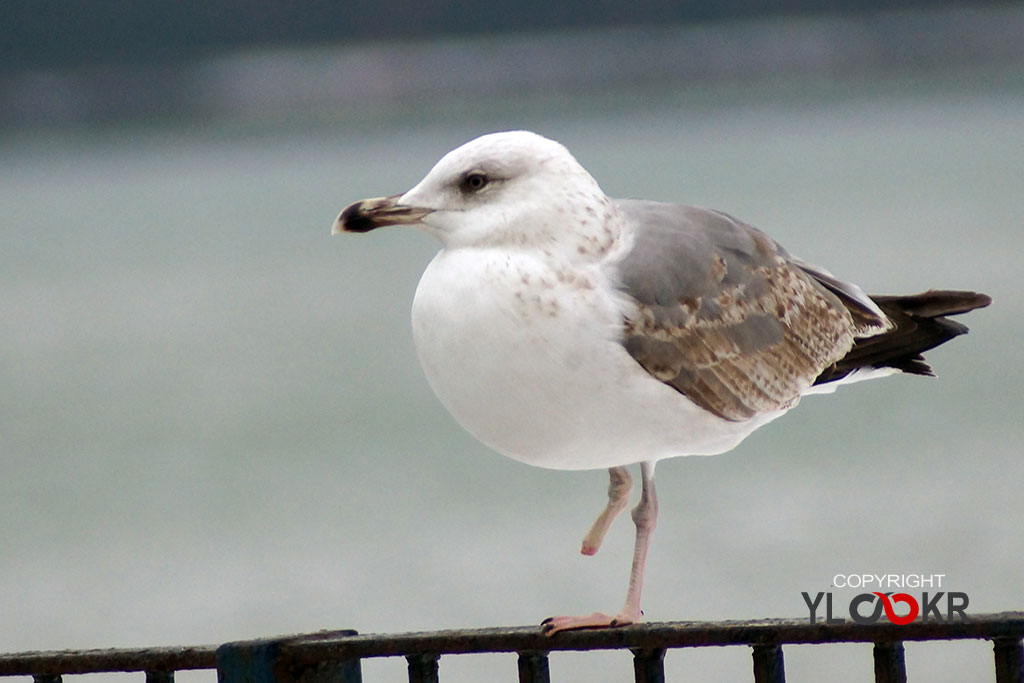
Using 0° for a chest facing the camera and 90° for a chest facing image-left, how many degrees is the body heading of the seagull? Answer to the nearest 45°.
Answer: approximately 90°
